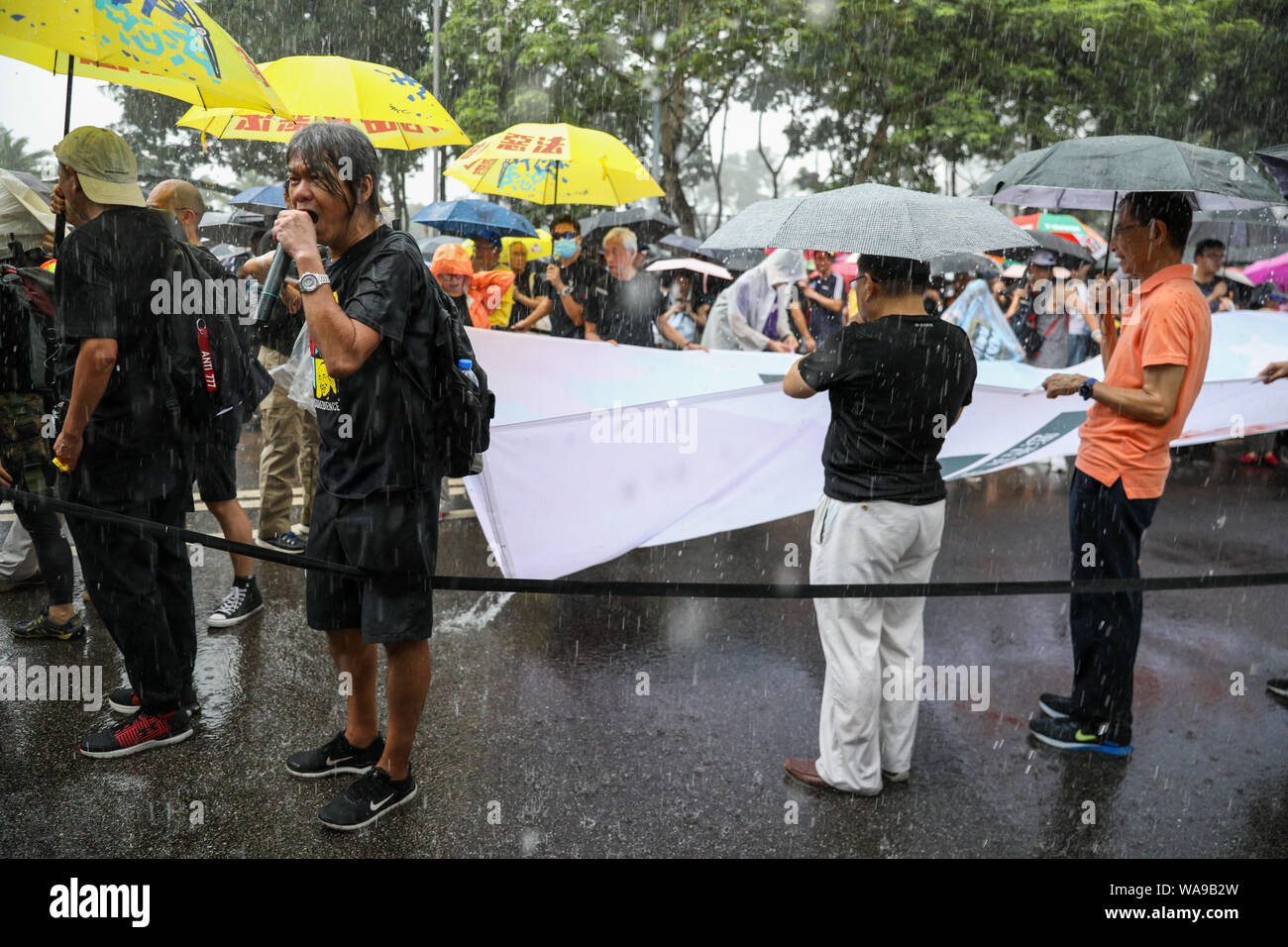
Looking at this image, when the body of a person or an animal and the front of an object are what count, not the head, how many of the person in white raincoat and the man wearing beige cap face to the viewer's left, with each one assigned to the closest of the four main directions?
1

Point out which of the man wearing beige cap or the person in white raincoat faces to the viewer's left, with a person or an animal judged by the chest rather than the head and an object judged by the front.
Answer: the man wearing beige cap

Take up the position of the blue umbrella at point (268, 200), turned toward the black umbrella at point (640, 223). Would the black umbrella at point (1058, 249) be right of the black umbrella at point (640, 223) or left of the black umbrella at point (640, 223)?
right

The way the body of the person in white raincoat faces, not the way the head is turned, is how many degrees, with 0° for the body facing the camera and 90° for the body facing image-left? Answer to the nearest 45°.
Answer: approximately 315°

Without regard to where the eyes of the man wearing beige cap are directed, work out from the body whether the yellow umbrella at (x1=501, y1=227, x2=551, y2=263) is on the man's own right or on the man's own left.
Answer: on the man's own right

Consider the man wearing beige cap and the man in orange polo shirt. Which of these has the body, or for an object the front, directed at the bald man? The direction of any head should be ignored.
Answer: the man in orange polo shirt

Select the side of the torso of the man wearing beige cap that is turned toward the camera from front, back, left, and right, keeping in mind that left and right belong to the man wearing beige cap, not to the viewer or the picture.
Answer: left

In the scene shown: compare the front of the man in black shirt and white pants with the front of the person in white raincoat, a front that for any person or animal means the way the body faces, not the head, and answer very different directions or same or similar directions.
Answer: very different directions

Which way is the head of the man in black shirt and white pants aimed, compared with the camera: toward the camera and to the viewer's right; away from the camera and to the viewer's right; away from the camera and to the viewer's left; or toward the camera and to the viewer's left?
away from the camera and to the viewer's left

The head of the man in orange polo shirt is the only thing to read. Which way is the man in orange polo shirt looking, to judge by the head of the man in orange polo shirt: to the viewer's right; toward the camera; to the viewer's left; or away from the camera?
to the viewer's left

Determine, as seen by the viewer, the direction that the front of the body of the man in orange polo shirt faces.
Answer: to the viewer's left
